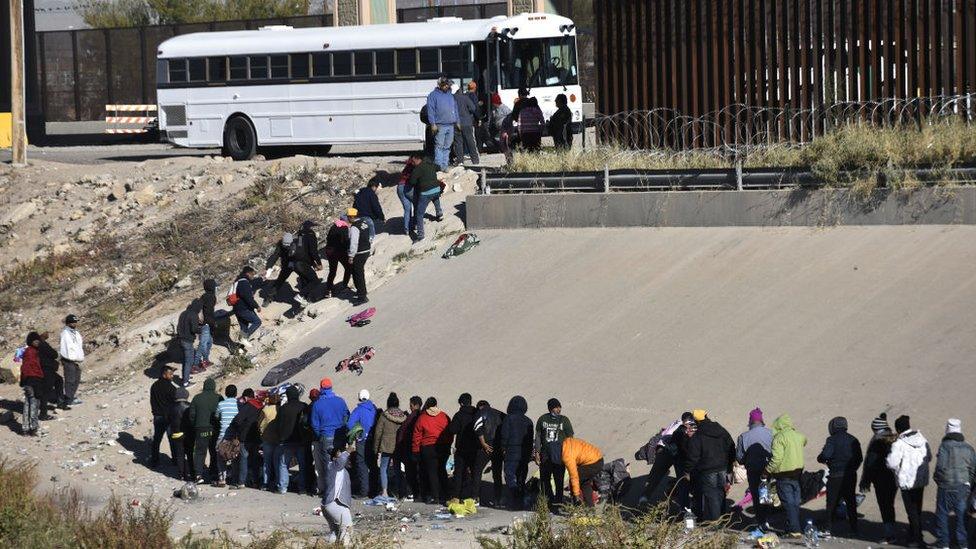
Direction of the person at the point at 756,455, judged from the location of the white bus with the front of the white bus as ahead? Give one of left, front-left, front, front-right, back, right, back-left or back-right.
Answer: front-right

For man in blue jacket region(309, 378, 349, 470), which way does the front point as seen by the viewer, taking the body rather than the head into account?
away from the camera

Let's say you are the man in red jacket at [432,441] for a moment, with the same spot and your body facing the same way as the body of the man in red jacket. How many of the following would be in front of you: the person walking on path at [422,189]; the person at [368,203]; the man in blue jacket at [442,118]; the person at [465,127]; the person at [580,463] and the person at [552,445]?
4

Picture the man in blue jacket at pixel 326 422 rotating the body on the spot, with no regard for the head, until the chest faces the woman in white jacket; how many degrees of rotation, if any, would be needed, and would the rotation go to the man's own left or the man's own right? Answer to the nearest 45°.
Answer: approximately 135° to the man's own right

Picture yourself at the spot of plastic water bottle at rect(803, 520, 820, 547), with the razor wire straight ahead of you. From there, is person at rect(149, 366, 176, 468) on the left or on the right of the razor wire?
left

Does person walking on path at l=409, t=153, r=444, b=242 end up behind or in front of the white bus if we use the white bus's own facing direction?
in front

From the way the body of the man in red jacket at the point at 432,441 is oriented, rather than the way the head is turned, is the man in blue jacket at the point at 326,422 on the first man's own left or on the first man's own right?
on the first man's own left

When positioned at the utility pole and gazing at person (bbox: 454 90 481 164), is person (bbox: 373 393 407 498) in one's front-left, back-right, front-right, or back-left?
front-right

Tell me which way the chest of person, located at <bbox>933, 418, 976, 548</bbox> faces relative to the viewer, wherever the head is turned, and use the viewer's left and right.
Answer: facing away from the viewer

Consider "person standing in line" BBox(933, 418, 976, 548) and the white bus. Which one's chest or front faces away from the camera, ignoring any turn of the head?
the person standing in line

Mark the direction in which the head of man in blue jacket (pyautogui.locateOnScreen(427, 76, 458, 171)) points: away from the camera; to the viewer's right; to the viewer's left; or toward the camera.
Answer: toward the camera

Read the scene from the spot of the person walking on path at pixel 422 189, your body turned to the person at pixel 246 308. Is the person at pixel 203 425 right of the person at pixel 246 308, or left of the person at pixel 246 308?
left

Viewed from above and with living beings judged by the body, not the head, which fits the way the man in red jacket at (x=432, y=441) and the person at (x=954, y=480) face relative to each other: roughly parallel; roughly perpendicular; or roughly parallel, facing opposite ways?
roughly parallel

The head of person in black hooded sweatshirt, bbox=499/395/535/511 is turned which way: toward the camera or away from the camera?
away from the camera

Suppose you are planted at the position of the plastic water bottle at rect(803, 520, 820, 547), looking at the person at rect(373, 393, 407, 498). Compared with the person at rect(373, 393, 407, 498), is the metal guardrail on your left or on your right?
right

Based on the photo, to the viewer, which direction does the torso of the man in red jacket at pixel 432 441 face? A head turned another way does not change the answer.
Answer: away from the camera

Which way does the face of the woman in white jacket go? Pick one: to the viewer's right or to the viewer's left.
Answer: to the viewer's left
